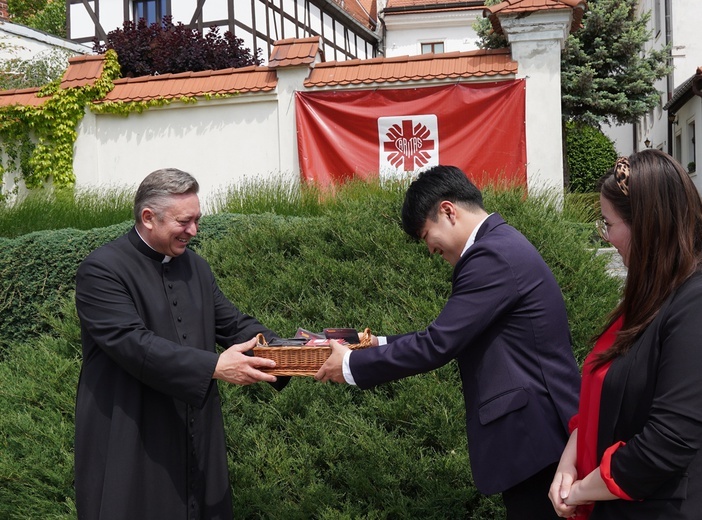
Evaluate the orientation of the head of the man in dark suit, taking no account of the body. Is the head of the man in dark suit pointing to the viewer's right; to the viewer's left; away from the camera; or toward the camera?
to the viewer's left

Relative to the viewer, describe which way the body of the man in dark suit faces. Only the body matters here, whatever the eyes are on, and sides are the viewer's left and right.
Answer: facing to the left of the viewer

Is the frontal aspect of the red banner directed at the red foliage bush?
no

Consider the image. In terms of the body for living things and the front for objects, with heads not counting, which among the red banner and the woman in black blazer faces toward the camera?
the red banner

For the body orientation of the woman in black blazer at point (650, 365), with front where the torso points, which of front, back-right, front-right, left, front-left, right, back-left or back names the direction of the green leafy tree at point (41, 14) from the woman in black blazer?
front-right

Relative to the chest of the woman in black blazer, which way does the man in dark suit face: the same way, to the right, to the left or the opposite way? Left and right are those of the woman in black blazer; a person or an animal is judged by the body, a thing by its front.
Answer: the same way

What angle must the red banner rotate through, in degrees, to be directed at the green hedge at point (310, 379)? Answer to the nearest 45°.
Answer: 0° — it already faces it

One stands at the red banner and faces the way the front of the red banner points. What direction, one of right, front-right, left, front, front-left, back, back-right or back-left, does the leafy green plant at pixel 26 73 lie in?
back-right

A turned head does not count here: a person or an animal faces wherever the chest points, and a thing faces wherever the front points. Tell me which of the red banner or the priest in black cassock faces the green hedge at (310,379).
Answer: the red banner

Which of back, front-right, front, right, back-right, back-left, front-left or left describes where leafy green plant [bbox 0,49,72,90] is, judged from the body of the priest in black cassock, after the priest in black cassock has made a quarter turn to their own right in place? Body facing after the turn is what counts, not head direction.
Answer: back-right

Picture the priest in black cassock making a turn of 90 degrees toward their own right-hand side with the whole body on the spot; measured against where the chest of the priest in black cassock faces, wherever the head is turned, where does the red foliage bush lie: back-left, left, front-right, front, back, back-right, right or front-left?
back-right

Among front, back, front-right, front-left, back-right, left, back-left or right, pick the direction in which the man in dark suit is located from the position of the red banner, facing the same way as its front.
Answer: front

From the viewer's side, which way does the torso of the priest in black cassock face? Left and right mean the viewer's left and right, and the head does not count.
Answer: facing the viewer and to the right of the viewer

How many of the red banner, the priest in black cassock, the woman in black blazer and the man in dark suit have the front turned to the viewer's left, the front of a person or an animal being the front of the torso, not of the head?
2

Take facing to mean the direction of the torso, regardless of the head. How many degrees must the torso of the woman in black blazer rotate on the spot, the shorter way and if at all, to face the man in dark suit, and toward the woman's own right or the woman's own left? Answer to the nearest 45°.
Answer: approximately 45° to the woman's own right

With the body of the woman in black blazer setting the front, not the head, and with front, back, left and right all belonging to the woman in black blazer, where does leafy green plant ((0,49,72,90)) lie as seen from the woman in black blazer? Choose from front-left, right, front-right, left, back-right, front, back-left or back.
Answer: front-right
